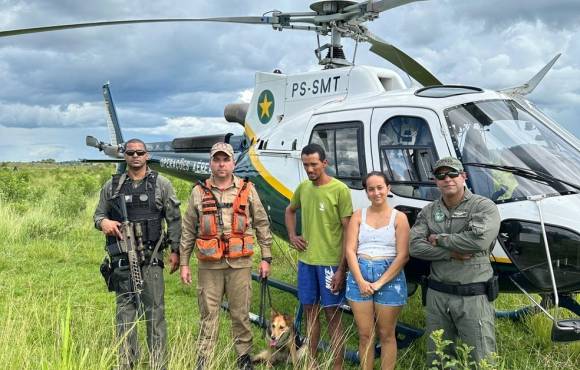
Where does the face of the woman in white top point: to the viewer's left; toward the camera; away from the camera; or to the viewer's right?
toward the camera

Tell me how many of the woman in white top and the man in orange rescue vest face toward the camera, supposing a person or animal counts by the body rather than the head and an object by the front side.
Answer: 2

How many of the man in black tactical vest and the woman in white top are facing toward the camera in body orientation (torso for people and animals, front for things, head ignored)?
2

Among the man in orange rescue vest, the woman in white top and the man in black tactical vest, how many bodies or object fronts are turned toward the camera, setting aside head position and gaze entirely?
3

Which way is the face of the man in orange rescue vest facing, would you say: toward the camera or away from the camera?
toward the camera

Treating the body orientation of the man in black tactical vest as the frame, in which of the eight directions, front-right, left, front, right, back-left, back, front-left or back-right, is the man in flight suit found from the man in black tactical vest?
front-left

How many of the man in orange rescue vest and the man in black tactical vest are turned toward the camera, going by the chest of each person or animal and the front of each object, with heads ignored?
2

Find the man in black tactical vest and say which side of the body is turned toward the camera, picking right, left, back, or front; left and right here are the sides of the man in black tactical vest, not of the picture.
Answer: front

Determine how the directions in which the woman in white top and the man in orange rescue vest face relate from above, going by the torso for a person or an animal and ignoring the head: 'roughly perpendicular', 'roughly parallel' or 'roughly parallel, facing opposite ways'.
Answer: roughly parallel

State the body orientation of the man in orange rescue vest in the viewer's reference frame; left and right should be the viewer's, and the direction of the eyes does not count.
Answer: facing the viewer

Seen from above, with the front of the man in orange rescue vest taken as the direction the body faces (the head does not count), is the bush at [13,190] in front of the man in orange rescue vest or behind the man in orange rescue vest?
behind

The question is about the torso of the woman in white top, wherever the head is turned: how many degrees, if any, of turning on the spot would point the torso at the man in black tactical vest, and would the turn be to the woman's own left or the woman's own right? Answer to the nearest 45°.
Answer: approximately 90° to the woman's own right

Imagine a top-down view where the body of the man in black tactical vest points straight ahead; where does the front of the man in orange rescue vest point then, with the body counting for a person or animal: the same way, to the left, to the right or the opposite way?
the same way

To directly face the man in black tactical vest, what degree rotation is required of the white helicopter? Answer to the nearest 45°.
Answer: approximately 135° to its right
